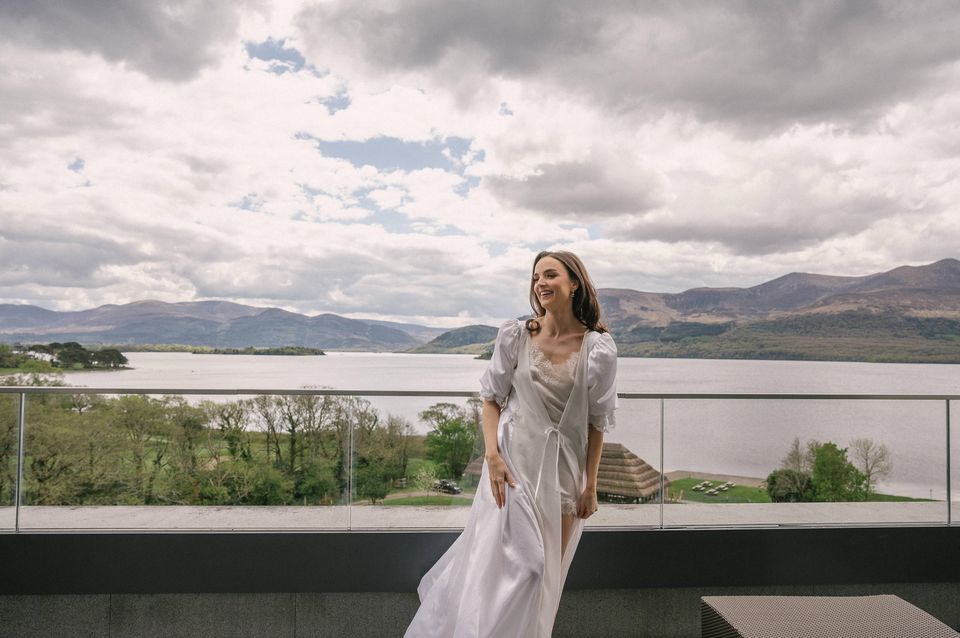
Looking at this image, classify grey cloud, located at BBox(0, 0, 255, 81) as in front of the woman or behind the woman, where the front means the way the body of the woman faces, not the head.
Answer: behind

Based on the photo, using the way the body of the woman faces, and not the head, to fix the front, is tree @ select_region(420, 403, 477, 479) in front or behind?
behind

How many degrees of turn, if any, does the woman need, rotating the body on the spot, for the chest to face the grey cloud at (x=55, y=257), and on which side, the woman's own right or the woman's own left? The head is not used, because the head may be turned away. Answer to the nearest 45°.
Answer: approximately 135° to the woman's own right

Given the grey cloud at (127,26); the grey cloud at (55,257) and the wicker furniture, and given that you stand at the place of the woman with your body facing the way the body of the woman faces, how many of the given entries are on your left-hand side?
1

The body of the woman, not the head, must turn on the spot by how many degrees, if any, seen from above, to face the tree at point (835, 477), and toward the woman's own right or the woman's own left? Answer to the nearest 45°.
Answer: approximately 135° to the woman's own left

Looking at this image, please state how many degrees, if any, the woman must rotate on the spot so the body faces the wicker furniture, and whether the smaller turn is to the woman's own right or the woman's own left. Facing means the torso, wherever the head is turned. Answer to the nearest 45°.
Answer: approximately 90° to the woman's own left

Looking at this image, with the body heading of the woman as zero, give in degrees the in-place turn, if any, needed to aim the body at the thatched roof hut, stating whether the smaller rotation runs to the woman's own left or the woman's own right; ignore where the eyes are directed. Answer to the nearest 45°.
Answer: approximately 180°

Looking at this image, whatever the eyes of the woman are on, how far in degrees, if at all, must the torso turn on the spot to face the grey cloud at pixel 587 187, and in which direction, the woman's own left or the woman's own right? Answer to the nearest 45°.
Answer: approximately 180°

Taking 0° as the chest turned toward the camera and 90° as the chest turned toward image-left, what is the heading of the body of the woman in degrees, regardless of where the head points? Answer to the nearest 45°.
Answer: approximately 0°
